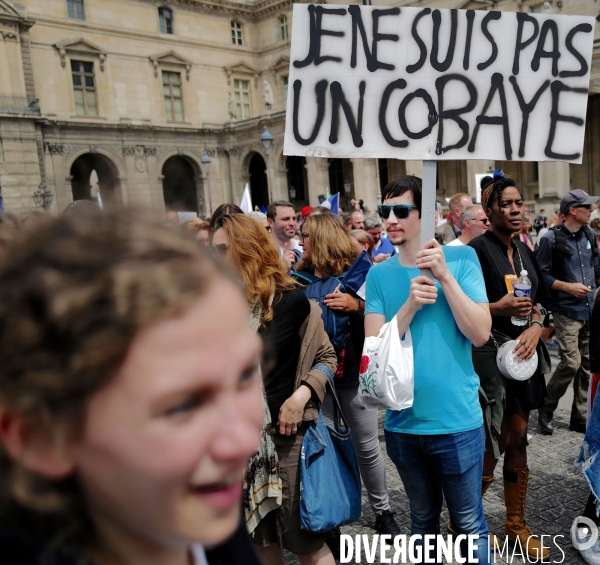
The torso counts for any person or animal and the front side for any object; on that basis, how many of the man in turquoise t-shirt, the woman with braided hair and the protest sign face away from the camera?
0

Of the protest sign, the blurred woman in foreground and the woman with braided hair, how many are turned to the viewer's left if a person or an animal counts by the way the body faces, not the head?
0

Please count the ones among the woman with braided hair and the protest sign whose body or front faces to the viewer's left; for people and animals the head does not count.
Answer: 0

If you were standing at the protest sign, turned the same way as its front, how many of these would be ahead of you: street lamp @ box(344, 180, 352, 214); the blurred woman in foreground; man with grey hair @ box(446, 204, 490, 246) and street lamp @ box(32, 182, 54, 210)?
1

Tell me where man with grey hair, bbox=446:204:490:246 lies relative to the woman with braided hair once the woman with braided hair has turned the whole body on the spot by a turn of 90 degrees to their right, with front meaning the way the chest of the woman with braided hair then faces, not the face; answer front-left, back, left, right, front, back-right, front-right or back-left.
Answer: back-right

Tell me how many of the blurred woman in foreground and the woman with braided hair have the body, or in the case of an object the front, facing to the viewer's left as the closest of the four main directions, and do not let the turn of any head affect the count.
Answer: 0

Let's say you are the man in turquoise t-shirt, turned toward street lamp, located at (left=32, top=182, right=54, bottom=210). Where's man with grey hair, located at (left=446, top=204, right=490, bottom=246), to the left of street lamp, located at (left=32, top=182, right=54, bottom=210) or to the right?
right

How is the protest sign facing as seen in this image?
toward the camera

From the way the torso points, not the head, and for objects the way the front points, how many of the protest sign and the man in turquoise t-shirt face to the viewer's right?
0

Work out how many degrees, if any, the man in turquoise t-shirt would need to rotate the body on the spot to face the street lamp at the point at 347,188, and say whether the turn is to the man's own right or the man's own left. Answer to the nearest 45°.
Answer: approximately 135° to the man's own right

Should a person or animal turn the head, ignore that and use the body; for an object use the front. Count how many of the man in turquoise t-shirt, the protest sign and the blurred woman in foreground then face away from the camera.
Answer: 0

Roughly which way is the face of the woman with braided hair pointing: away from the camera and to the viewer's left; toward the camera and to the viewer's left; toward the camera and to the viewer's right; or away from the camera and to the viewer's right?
toward the camera and to the viewer's right

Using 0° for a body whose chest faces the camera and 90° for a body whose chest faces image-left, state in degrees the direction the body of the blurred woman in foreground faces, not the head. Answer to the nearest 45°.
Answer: approximately 315°

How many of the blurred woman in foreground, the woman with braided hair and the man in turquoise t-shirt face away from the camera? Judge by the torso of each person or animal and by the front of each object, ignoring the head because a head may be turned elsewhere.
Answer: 0

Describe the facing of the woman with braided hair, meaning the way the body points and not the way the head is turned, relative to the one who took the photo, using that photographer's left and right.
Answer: facing the viewer and to the right of the viewer
